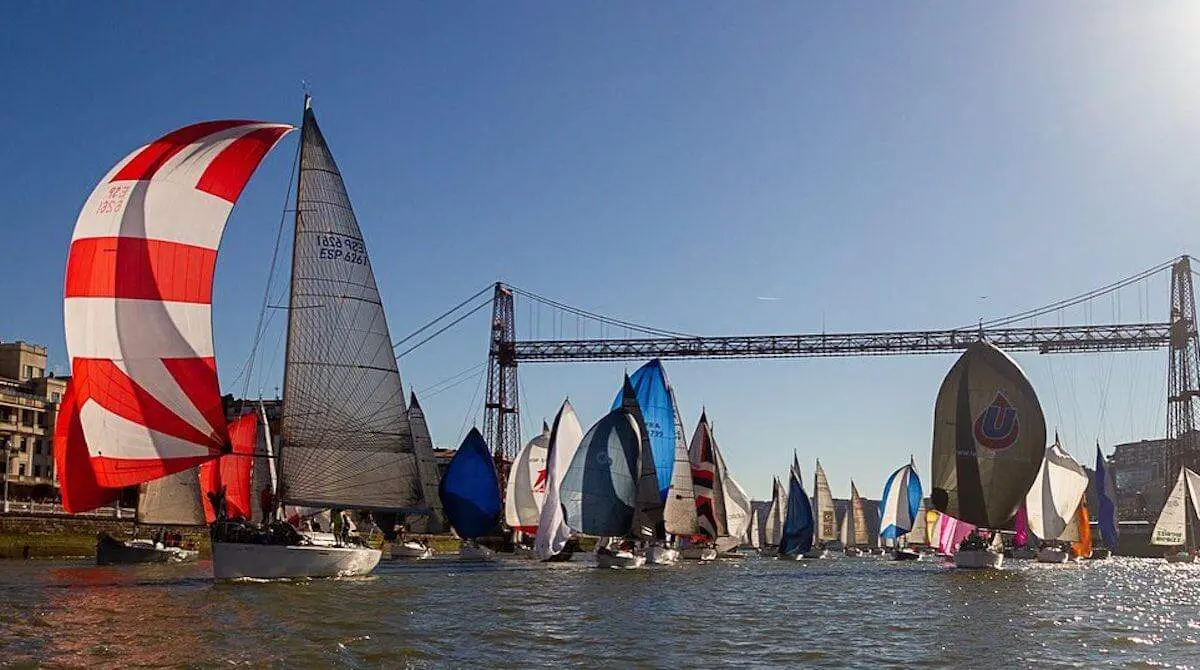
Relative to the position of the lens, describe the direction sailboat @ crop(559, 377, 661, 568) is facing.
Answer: facing the viewer and to the left of the viewer

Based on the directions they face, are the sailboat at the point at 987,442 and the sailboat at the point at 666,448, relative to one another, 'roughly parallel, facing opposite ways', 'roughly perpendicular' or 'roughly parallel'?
roughly parallel

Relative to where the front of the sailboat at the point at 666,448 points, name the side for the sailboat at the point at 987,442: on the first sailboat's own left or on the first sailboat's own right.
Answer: on the first sailboat's own left

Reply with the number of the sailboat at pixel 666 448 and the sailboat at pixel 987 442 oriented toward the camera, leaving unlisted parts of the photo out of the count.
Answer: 2

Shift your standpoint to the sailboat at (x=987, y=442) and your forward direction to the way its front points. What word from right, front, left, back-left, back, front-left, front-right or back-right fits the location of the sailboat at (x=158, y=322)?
front-right

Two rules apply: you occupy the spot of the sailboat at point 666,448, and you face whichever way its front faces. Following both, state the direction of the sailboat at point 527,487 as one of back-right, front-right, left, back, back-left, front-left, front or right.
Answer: back-right

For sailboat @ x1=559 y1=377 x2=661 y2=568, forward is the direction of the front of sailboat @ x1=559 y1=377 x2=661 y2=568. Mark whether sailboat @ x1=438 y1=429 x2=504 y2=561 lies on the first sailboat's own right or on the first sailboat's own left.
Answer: on the first sailboat's own right

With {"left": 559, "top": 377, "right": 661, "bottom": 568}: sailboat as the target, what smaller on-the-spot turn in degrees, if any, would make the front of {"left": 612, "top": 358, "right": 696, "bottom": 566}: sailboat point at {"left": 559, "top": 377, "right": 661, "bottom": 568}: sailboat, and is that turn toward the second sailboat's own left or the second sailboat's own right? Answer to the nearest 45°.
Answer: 0° — it already faces it

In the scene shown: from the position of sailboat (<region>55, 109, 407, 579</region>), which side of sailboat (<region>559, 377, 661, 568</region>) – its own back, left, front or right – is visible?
front

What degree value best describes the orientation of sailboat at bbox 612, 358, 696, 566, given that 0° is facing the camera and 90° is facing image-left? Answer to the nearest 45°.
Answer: approximately 0°

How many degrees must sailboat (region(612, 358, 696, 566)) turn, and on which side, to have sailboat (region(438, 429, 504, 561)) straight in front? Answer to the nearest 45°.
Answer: approximately 135° to its right

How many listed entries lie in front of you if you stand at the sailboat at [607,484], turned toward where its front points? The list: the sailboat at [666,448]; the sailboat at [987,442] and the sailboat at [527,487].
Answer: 0

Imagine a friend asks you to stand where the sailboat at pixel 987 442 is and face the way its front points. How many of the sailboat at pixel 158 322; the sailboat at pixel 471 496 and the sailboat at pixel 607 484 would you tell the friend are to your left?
0

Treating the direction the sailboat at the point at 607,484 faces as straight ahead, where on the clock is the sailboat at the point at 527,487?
the sailboat at the point at 527,487 is roughly at 4 o'clock from the sailboat at the point at 607,484.

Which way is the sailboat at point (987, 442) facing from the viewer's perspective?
toward the camera
